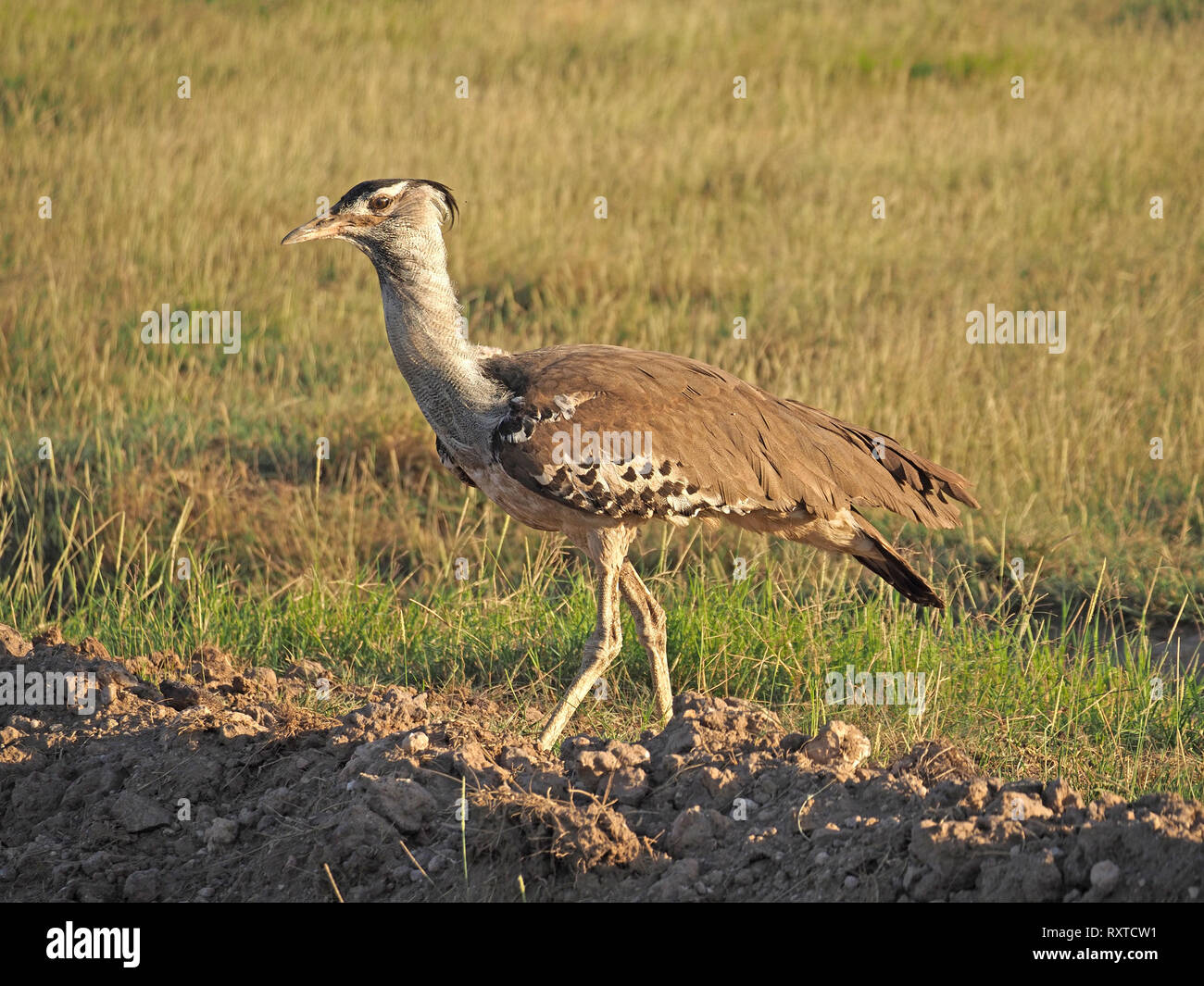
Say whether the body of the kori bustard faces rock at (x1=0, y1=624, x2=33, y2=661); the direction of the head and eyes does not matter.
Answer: yes

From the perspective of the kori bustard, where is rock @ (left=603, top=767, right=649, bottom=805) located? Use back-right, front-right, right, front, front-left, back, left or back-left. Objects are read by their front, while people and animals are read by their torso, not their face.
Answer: left

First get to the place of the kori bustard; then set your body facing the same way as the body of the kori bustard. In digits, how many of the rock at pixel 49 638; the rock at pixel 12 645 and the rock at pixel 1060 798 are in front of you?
2

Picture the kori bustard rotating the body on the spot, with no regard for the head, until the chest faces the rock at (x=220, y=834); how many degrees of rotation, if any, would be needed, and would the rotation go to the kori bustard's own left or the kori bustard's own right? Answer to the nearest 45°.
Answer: approximately 45° to the kori bustard's own left

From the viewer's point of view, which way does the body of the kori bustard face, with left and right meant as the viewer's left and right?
facing to the left of the viewer

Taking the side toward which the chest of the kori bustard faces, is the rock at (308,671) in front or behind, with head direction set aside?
in front

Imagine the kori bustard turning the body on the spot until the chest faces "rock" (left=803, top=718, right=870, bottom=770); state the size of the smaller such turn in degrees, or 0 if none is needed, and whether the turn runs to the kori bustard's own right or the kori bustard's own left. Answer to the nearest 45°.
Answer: approximately 135° to the kori bustard's own left

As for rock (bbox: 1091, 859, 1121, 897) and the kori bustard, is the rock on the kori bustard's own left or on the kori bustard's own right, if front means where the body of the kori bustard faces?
on the kori bustard's own left

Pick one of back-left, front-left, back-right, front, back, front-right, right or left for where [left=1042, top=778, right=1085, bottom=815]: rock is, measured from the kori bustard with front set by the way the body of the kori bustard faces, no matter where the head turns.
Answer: back-left

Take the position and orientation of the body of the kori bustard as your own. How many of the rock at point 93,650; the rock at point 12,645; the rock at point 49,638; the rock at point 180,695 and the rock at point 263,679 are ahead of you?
5

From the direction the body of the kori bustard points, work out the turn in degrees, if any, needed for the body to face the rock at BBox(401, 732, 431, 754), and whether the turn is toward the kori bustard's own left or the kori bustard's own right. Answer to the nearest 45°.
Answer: approximately 45° to the kori bustard's own left

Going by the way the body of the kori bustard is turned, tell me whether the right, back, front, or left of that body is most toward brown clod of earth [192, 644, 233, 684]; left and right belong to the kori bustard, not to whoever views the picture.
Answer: front

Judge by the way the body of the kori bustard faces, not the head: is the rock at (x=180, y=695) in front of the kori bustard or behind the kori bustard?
in front
